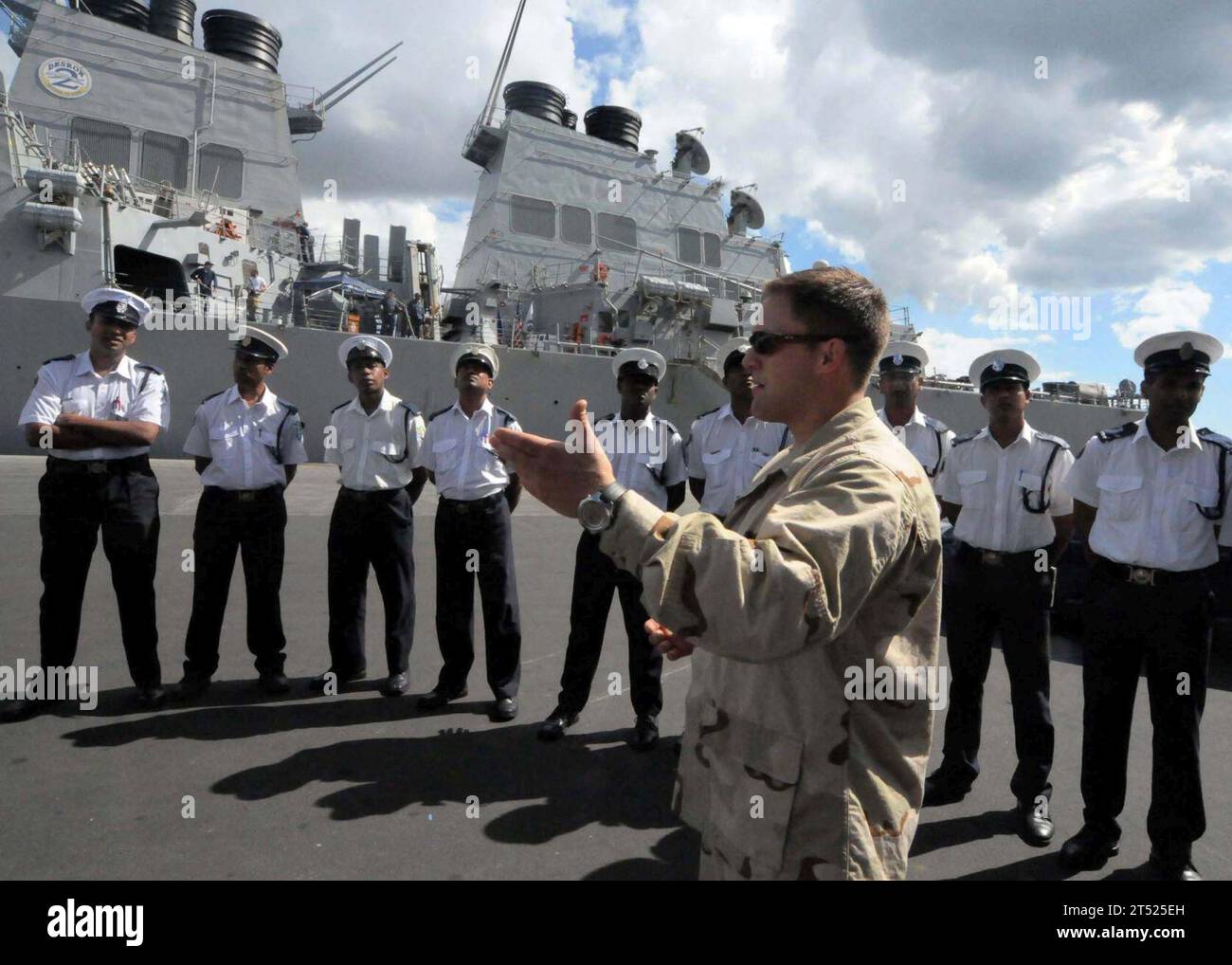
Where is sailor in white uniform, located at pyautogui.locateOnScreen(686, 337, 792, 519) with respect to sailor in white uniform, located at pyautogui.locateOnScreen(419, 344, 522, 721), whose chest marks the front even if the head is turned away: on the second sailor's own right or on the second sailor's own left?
on the second sailor's own left

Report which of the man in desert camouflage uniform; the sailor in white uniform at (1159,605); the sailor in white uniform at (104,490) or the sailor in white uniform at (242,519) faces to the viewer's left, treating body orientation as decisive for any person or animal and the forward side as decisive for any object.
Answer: the man in desert camouflage uniform

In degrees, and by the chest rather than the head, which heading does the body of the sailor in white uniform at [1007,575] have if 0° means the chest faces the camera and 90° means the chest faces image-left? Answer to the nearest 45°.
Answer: approximately 0°

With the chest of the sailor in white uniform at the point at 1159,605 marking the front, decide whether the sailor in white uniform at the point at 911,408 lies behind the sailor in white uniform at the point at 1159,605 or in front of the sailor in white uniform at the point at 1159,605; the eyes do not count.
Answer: behind
